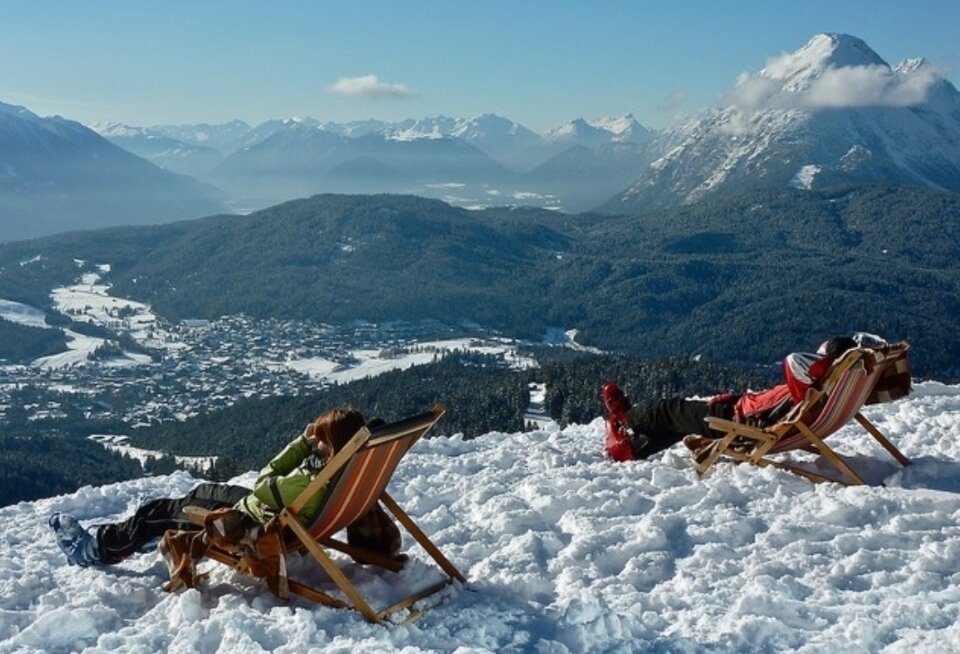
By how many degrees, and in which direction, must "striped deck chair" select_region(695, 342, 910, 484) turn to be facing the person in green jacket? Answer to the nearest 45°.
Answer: approximately 90° to its left

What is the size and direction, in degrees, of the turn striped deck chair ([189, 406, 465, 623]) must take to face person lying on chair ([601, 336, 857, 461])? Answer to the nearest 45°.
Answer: approximately 90° to its right

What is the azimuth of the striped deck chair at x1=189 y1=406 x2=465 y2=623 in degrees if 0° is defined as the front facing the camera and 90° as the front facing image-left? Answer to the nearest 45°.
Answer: approximately 135°

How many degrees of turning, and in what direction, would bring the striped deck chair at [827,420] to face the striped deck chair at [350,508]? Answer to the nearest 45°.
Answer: approximately 90° to its left

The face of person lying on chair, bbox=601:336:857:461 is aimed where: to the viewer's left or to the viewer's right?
to the viewer's left

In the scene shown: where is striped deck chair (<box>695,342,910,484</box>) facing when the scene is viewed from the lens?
facing away from the viewer and to the left of the viewer
